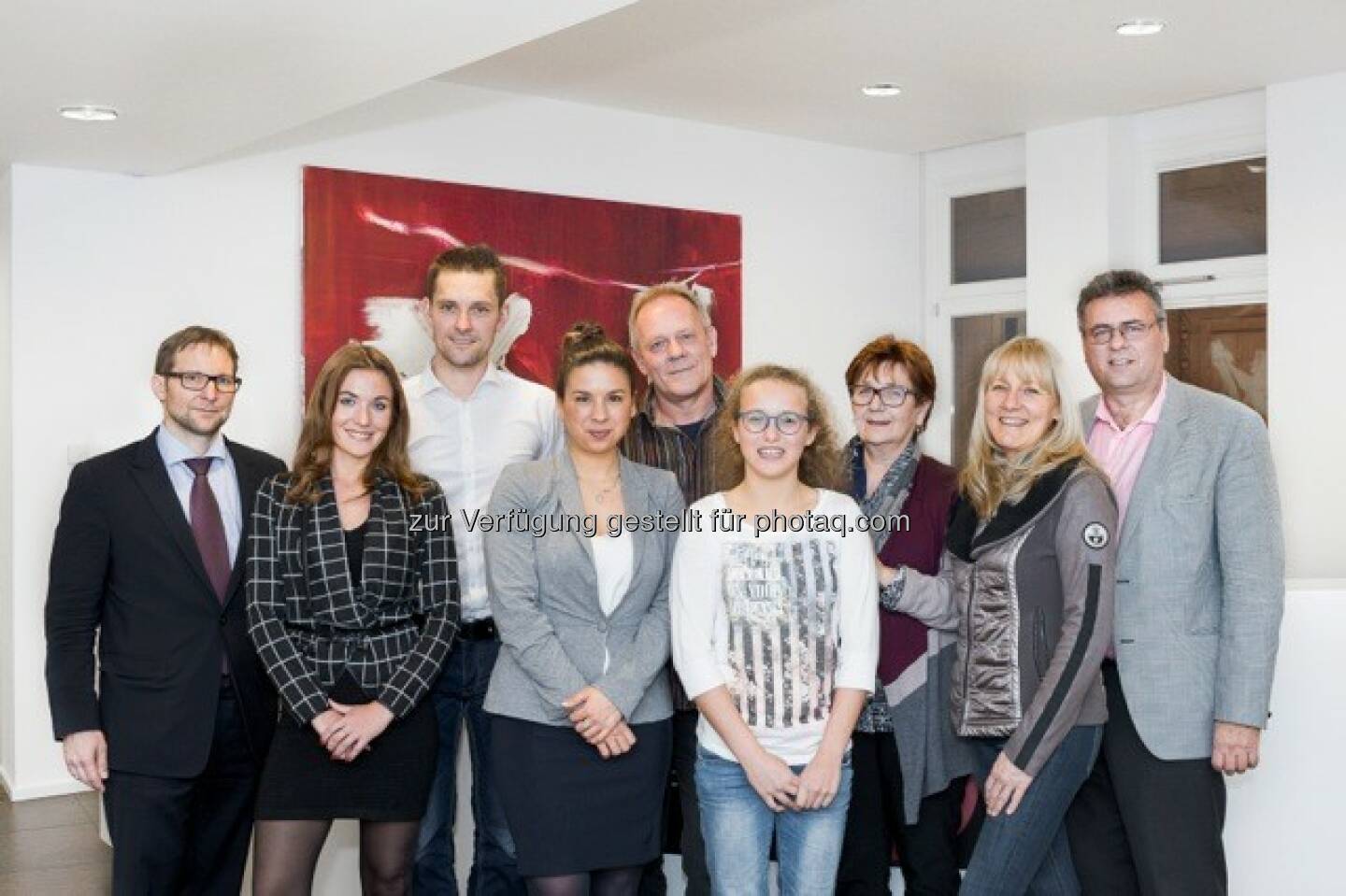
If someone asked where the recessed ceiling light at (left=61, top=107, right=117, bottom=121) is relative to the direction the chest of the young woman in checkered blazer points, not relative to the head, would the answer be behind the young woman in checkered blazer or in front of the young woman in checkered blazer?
behind

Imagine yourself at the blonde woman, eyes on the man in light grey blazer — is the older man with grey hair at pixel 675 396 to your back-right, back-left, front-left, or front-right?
back-left

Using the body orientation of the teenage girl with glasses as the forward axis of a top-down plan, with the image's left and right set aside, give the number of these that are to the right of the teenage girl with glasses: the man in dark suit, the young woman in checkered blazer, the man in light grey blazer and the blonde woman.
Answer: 2

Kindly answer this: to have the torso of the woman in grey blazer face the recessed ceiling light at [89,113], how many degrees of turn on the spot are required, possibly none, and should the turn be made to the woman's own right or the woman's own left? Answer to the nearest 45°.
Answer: approximately 135° to the woman's own right

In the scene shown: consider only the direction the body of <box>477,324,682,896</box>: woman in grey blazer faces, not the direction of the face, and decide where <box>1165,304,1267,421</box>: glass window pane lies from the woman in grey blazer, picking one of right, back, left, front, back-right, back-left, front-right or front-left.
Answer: back-left

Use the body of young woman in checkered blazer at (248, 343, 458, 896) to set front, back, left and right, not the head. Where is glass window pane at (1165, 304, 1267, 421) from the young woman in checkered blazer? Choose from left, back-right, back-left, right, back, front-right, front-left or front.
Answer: back-left

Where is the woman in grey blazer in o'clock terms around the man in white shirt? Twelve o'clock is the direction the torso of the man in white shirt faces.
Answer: The woman in grey blazer is roughly at 11 o'clock from the man in white shirt.

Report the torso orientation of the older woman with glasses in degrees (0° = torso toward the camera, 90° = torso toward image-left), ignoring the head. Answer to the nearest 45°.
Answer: approximately 45°
